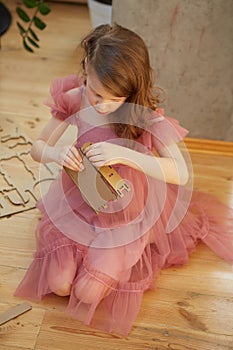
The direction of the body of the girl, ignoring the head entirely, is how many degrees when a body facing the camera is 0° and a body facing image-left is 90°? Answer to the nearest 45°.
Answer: approximately 45°

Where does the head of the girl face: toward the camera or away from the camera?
toward the camera
